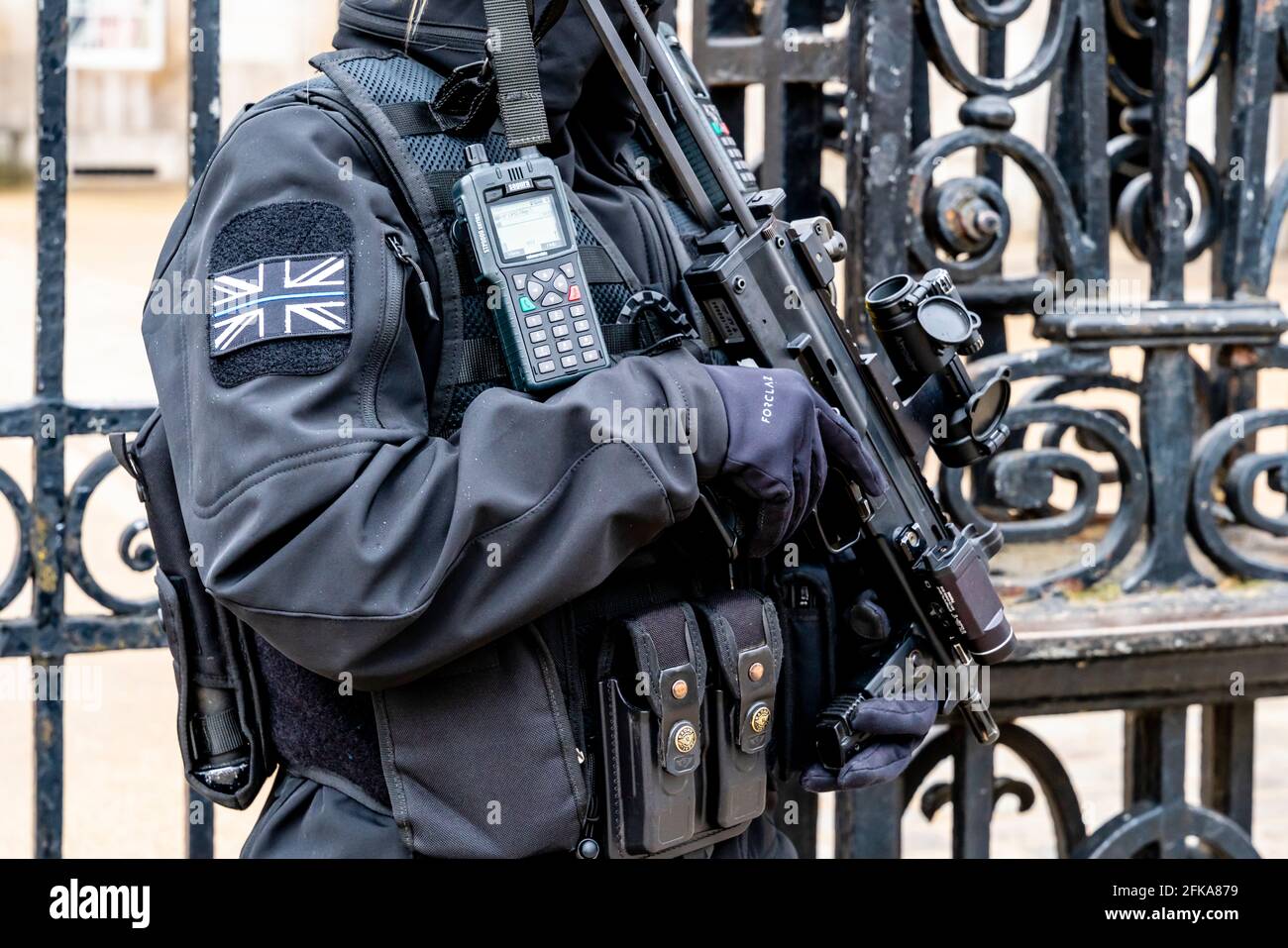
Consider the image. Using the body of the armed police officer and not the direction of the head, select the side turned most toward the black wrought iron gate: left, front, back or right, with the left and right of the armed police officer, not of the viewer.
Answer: left
